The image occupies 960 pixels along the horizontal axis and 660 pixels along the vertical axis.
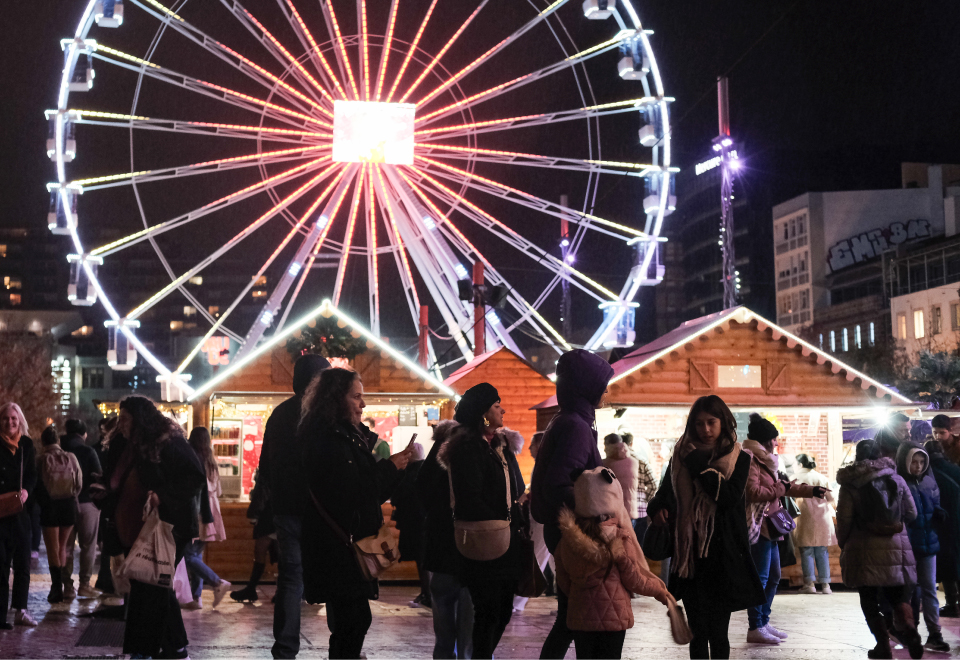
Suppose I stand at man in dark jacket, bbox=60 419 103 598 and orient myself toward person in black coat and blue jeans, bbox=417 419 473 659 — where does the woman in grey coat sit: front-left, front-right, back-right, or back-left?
front-left

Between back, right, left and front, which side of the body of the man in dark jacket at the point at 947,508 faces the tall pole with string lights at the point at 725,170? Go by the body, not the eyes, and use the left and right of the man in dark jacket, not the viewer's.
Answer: right

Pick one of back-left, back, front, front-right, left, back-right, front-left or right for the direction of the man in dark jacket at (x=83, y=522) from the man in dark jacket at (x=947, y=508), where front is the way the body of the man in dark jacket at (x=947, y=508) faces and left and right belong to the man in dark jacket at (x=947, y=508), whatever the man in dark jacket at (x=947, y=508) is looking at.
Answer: front

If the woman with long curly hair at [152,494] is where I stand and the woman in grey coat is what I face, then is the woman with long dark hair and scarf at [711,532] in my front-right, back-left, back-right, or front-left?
front-right

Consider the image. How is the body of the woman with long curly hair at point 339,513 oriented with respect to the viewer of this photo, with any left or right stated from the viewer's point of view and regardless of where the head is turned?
facing to the right of the viewer

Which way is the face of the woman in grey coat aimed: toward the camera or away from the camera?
away from the camera

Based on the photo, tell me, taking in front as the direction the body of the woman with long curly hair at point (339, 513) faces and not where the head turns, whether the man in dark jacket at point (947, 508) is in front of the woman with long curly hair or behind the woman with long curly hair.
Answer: in front
